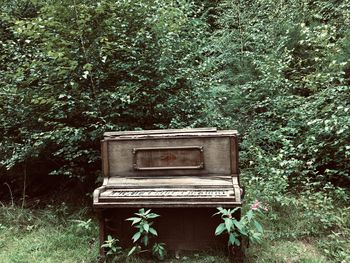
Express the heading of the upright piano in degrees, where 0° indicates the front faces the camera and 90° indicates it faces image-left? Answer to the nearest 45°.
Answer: approximately 0°

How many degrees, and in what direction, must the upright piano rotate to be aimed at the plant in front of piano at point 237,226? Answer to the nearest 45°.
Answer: approximately 45° to its left
